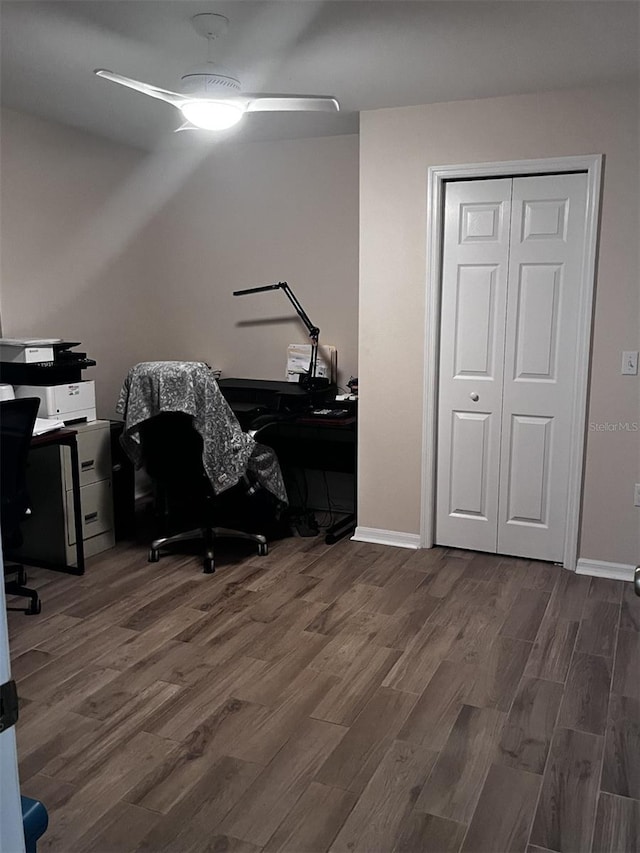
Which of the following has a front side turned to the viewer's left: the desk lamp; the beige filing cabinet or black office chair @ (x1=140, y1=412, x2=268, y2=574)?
the desk lamp

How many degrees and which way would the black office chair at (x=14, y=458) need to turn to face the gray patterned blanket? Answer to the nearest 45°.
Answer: approximately 135° to its right

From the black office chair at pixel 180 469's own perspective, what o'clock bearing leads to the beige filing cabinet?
The beige filing cabinet is roughly at 8 o'clock from the black office chair.

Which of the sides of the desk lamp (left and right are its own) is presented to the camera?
left

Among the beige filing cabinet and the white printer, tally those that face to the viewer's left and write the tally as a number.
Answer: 0

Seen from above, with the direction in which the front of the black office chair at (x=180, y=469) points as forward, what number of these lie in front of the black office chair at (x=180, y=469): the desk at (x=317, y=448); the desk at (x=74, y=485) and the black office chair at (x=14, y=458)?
1

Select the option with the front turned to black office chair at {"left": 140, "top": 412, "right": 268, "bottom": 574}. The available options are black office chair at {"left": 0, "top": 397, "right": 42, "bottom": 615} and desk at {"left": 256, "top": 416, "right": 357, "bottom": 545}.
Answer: the desk

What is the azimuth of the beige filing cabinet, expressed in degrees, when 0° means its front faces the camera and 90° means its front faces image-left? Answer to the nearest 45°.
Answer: approximately 315°

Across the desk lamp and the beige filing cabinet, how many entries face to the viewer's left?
1

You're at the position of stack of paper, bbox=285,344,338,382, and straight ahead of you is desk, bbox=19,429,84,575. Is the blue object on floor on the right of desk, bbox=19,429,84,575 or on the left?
left

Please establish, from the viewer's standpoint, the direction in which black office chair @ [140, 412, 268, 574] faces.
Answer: facing away from the viewer and to the right of the viewer

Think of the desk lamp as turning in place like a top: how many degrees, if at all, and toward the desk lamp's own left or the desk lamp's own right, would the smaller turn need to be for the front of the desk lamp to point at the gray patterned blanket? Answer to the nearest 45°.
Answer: approximately 45° to the desk lamp's own left

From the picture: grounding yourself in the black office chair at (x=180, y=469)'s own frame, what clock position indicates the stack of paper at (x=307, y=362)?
The stack of paper is roughly at 12 o'clock from the black office chair.

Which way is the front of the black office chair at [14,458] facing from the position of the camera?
facing away from the viewer and to the left of the viewer

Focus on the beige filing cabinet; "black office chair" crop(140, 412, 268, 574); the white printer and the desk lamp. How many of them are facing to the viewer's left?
1

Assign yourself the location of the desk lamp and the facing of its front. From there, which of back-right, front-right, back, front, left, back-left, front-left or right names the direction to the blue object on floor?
left

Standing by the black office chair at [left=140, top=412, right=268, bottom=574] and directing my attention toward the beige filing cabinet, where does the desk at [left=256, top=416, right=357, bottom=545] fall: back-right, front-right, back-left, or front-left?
back-right

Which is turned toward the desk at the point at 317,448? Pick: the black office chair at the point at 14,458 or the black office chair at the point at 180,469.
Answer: the black office chair at the point at 180,469

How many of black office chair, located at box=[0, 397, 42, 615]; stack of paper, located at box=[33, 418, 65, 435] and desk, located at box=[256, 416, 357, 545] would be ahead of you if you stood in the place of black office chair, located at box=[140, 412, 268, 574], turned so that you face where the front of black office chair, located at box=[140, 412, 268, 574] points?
1
